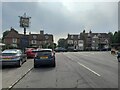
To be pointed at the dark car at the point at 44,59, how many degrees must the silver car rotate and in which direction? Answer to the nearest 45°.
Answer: approximately 45° to its right

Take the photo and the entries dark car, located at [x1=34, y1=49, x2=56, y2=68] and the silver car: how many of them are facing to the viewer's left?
0

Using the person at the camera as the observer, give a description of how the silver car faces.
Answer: facing away from the viewer and to the right of the viewer

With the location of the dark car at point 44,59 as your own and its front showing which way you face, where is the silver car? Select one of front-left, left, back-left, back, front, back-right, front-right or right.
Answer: left

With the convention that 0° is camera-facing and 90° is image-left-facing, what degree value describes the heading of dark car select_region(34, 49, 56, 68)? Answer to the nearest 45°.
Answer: approximately 180°
